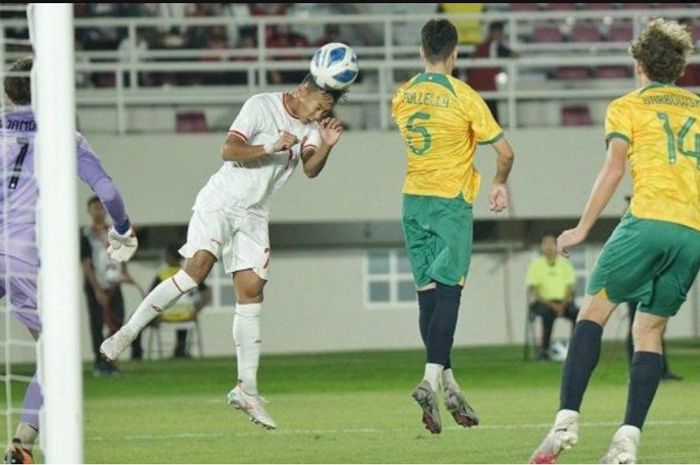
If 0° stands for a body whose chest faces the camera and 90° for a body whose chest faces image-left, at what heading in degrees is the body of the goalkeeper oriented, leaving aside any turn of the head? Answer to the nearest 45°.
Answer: approximately 180°

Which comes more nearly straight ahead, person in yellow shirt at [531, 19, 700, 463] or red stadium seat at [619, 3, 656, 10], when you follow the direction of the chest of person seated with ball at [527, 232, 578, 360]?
the person in yellow shirt

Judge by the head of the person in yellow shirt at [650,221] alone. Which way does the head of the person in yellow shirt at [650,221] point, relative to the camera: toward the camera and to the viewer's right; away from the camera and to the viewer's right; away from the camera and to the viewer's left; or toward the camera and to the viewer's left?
away from the camera and to the viewer's left

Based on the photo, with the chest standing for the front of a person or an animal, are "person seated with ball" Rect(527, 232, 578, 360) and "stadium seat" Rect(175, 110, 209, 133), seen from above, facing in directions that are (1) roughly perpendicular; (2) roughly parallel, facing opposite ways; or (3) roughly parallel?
roughly parallel

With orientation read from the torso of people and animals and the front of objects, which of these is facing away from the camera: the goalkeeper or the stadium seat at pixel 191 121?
the goalkeeper

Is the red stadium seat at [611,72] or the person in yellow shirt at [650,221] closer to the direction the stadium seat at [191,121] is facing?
the person in yellow shirt

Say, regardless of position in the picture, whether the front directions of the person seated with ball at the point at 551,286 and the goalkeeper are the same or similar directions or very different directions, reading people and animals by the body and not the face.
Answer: very different directions

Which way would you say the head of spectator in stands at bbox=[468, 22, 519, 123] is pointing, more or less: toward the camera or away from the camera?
toward the camera

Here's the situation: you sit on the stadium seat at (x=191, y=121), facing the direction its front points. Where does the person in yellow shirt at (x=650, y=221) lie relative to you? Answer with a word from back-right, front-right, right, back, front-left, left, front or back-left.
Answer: front

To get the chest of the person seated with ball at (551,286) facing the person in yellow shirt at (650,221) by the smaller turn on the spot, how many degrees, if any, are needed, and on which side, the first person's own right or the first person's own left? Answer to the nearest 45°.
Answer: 0° — they already face them

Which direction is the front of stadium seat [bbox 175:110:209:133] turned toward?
toward the camera

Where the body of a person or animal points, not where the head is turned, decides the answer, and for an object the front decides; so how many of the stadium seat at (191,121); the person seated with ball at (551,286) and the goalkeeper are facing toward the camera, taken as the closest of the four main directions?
2

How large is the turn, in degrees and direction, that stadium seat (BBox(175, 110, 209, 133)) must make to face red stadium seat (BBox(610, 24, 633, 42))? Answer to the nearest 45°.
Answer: approximately 90° to its left

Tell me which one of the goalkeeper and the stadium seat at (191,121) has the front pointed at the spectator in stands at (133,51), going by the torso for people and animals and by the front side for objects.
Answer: the goalkeeper

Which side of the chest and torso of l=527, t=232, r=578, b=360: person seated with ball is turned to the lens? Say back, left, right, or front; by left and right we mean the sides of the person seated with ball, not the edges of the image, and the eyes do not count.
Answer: front
